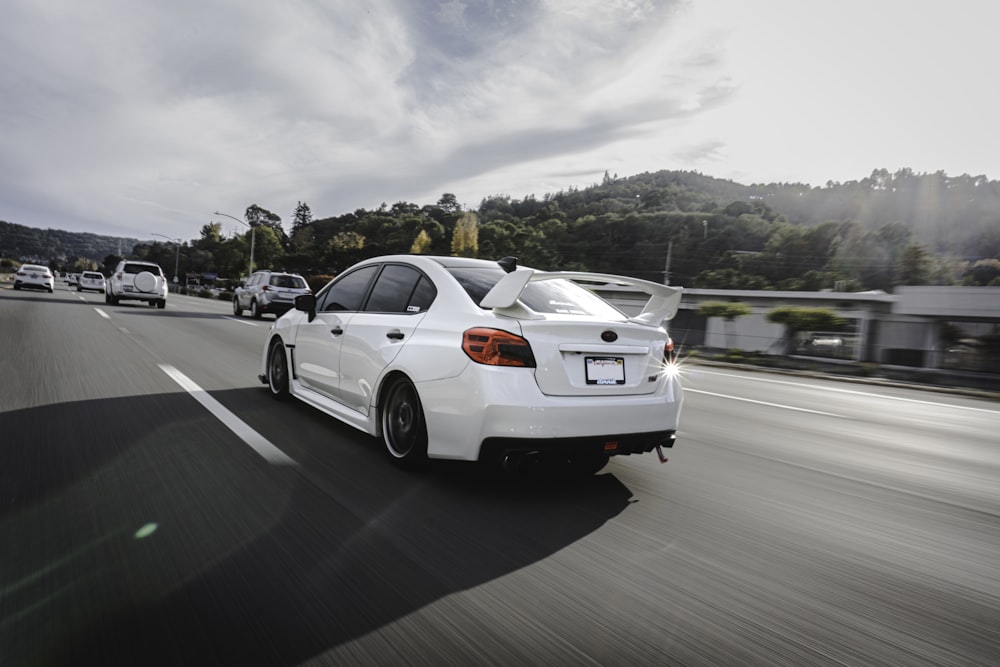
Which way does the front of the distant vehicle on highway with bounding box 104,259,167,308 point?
away from the camera

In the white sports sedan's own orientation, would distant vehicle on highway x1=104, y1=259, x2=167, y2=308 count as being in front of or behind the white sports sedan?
in front

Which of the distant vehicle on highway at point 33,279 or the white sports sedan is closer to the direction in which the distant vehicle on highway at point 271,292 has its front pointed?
the distant vehicle on highway

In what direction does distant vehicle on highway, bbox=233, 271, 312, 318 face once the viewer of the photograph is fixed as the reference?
facing away from the viewer and to the left of the viewer

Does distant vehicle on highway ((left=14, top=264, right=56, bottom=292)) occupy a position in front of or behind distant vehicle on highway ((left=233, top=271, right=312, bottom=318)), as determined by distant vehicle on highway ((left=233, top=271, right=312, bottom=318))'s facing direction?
in front

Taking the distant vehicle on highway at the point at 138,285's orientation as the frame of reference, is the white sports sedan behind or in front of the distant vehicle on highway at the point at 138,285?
behind

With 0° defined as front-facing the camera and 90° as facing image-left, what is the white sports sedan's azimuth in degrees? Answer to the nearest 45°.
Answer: approximately 135°

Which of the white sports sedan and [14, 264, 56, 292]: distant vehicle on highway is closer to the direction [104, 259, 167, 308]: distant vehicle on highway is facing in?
the distant vehicle on highway

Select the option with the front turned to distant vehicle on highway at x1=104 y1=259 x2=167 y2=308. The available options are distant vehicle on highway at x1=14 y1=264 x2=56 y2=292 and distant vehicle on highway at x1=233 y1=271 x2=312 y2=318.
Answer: distant vehicle on highway at x1=233 y1=271 x2=312 y2=318

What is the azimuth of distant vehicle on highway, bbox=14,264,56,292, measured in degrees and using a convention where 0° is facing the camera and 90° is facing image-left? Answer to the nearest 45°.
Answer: approximately 180°

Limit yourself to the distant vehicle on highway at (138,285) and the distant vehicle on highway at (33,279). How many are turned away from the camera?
2

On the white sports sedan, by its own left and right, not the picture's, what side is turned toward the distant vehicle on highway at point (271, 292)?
front

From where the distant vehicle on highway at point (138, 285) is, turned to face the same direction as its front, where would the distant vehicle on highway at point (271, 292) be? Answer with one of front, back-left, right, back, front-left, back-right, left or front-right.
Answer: back-right

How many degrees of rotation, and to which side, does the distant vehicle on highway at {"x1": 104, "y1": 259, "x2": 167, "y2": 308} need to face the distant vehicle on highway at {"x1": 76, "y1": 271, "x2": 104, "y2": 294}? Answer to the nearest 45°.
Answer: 0° — it already faces it
